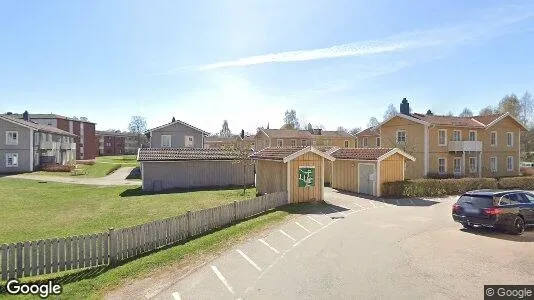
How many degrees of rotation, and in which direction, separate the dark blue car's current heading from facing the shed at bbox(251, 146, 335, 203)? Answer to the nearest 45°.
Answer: approximately 135° to its left

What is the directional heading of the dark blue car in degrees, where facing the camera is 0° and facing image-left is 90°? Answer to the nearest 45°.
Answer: approximately 225°

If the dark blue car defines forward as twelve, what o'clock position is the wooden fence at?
The wooden fence is roughly at 6 o'clock from the dark blue car.

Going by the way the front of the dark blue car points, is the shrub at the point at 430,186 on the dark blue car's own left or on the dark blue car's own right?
on the dark blue car's own left

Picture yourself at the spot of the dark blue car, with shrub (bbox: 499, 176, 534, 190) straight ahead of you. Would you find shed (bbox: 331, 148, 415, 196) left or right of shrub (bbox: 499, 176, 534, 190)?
left

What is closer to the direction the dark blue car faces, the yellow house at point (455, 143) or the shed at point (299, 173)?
the yellow house

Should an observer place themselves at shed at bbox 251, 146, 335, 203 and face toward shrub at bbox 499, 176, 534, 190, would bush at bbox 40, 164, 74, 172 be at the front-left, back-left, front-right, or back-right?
back-left

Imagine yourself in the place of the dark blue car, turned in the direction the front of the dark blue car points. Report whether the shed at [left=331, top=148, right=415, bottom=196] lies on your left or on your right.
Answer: on your left

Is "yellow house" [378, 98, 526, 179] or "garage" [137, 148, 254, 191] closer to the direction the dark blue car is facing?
the yellow house
